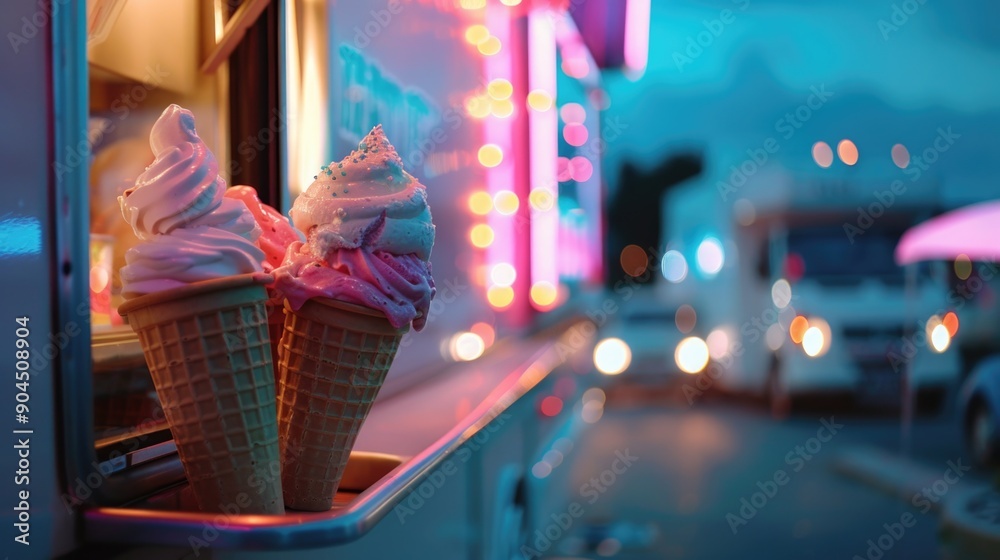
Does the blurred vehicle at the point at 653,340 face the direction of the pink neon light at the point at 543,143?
yes

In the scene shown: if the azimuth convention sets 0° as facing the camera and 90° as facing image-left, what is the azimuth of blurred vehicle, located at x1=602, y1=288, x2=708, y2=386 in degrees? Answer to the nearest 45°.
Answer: approximately 0°

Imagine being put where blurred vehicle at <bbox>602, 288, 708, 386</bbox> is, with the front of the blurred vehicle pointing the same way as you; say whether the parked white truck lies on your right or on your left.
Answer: on your left

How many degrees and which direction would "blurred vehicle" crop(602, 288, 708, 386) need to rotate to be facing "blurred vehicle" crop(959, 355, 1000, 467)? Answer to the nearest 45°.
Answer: approximately 45° to its left

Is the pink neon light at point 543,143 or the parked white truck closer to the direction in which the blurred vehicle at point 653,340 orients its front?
the pink neon light

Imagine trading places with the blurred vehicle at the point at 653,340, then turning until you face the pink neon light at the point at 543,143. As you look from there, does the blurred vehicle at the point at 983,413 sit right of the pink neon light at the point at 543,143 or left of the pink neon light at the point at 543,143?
left
